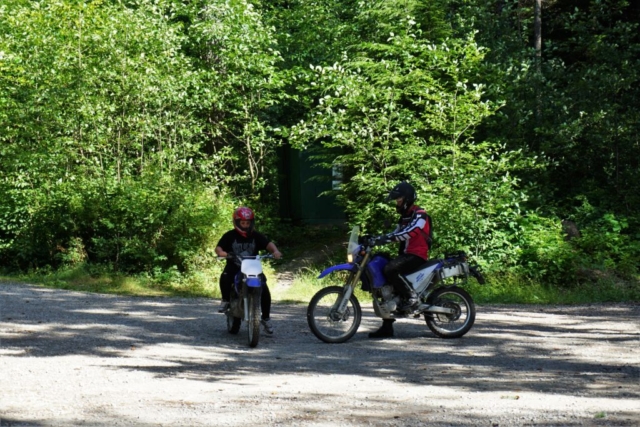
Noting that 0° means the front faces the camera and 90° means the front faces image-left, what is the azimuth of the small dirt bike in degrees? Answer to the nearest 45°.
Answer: approximately 0°

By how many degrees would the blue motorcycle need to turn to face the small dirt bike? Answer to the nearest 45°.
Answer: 0° — it already faces it

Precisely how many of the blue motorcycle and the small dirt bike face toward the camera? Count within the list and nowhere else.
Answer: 1

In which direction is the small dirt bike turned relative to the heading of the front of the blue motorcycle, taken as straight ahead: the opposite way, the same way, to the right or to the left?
to the left

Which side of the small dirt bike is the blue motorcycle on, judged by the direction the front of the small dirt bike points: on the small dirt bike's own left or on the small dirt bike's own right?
on the small dirt bike's own left

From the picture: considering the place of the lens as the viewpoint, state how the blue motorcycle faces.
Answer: facing to the left of the viewer
